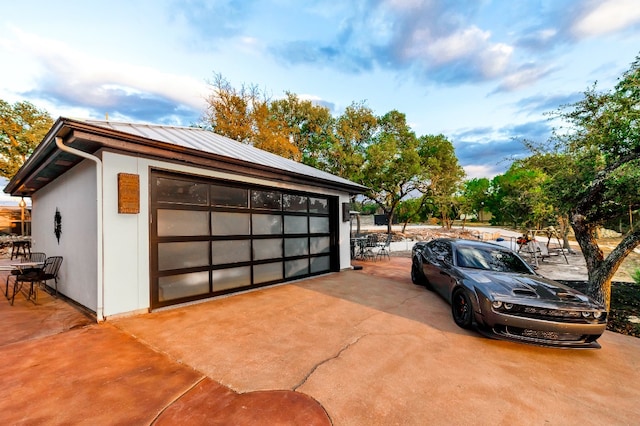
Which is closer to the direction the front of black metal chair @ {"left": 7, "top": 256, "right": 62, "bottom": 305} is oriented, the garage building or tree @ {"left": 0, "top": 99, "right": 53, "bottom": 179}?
the tree

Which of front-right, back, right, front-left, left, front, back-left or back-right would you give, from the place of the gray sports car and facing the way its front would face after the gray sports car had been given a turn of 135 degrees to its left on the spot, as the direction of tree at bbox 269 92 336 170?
front-left

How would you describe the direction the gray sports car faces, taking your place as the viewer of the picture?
facing the viewer and to the right of the viewer

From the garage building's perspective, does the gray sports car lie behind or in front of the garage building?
in front

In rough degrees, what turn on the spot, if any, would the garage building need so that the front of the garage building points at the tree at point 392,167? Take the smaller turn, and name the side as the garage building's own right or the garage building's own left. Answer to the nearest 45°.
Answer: approximately 90° to the garage building's own left

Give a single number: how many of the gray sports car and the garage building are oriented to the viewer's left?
0

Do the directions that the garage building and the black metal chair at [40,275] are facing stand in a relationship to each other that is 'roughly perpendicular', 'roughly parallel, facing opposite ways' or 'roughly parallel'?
roughly perpendicular

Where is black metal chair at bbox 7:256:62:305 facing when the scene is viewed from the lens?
facing the viewer and to the left of the viewer

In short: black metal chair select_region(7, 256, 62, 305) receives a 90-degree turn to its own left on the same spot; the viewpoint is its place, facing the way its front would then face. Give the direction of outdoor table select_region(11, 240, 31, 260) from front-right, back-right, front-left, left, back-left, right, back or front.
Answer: back-left

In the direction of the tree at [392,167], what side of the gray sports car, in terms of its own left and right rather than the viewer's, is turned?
back
